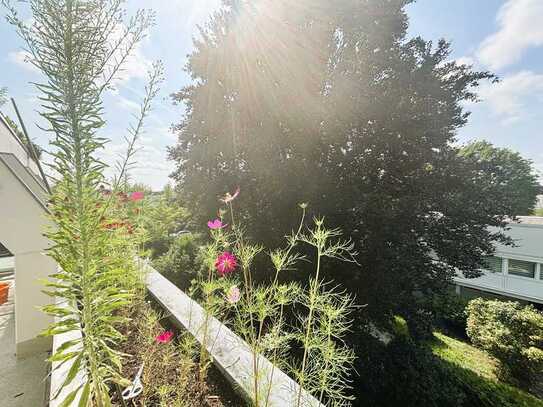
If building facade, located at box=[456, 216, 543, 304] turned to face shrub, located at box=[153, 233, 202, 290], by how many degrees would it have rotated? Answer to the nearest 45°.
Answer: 0° — it already faces it

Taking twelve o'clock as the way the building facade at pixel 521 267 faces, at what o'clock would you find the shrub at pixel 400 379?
The shrub is roughly at 11 o'clock from the building facade.

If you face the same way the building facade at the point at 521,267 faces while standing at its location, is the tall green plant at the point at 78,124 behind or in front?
in front

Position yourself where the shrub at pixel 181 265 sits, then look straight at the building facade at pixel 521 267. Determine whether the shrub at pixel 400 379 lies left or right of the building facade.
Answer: right

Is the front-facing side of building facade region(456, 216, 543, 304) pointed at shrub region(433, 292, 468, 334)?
yes

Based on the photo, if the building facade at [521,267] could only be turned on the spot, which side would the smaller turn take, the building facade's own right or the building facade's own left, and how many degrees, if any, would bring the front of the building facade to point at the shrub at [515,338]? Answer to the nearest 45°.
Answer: approximately 45° to the building facade's own left

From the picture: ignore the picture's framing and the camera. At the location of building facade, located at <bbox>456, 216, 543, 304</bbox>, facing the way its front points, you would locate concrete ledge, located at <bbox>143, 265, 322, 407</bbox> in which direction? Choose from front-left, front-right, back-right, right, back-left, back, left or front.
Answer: front-left

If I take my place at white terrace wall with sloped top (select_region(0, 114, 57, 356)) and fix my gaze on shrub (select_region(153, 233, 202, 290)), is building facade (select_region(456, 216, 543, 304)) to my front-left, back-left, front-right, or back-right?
front-right
